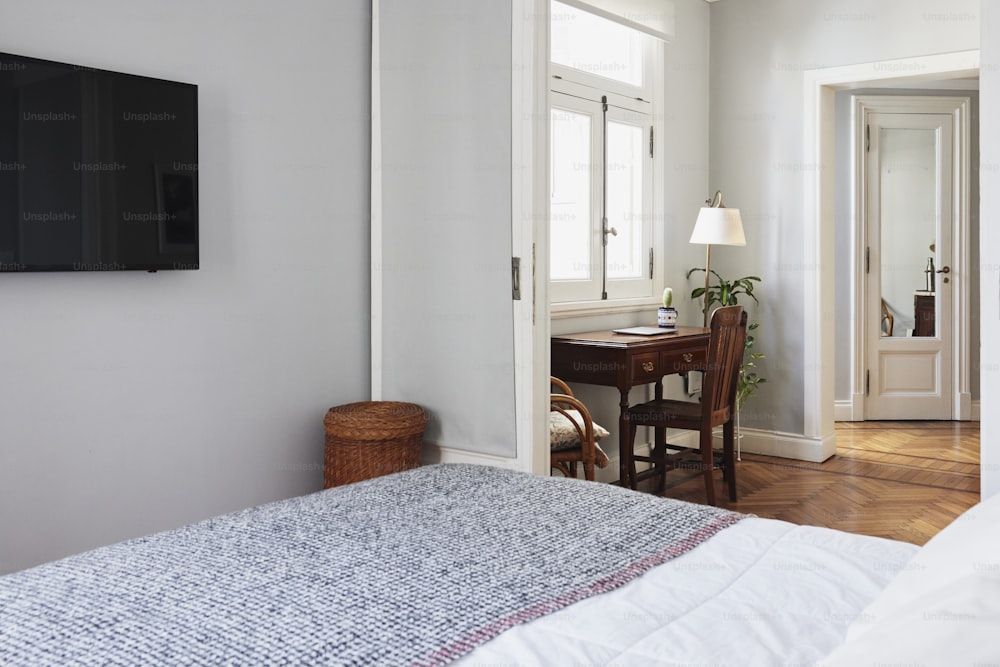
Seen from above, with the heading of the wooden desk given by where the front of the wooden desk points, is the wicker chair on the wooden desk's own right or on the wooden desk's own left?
on the wooden desk's own right

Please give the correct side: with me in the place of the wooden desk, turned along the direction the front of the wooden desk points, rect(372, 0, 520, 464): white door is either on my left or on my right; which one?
on my right

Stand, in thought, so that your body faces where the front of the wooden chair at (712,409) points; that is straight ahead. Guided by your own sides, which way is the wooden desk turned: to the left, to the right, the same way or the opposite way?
the opposite way

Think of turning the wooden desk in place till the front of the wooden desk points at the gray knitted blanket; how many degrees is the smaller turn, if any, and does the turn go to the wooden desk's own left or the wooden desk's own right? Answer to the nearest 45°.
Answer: approximately 45° to the wooden desk's own right

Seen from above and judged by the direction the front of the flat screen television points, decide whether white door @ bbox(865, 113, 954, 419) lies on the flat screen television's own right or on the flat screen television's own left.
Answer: on the flat screen television's own left

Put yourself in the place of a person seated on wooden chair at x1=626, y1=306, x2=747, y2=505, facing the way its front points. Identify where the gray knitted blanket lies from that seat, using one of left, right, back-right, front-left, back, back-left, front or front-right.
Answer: back-left

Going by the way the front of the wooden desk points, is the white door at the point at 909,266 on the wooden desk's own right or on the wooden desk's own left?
on the wooden desk's own left

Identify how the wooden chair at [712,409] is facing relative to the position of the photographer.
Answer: facing away from the viewer and to the left of the viewer

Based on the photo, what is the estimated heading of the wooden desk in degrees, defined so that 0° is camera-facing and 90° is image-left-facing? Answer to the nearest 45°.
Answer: approximately 315°
